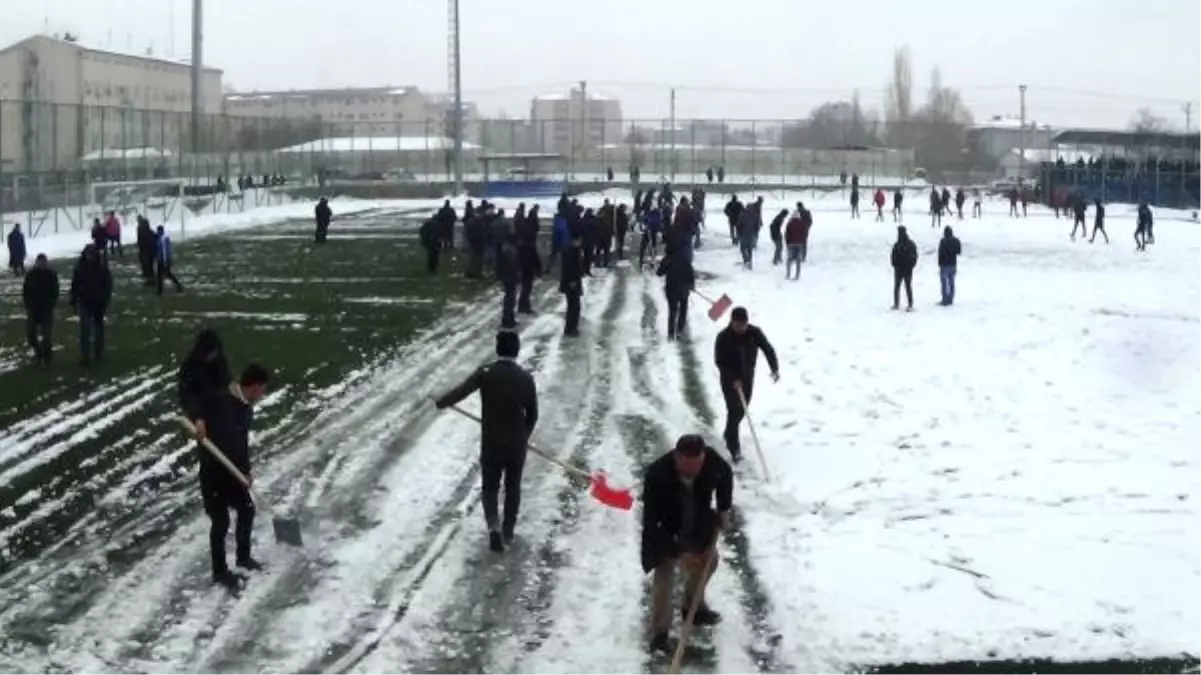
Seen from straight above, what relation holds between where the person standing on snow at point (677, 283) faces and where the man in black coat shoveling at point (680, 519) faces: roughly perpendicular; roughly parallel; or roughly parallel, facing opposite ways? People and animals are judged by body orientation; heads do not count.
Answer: roughly parallel, facing opposite ways

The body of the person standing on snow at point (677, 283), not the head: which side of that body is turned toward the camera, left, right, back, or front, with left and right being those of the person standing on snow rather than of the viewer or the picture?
back

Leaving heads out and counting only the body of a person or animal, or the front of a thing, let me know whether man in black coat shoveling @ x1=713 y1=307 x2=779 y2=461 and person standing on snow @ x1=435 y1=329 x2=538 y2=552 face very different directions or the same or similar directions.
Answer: very different directions

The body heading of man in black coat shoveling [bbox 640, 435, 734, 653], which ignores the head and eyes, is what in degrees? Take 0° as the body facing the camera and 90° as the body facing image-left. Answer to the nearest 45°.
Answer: approximately 0°

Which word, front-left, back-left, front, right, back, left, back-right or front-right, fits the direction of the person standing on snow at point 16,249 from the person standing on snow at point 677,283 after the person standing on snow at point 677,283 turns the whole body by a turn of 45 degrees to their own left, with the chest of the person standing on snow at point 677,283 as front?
front

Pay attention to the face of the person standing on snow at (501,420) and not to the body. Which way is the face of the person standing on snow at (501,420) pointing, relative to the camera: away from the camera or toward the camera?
away from the camera

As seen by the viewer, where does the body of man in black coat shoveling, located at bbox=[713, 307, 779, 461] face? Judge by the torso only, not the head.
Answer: toward the camera

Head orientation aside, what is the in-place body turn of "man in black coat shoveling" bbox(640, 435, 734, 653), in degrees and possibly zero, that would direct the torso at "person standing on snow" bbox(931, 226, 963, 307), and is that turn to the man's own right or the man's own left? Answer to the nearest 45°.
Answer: approximately 180°
